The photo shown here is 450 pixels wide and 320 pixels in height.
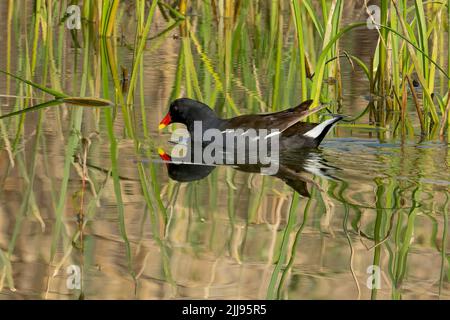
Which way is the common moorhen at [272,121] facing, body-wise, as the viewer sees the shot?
to the viewer's left
